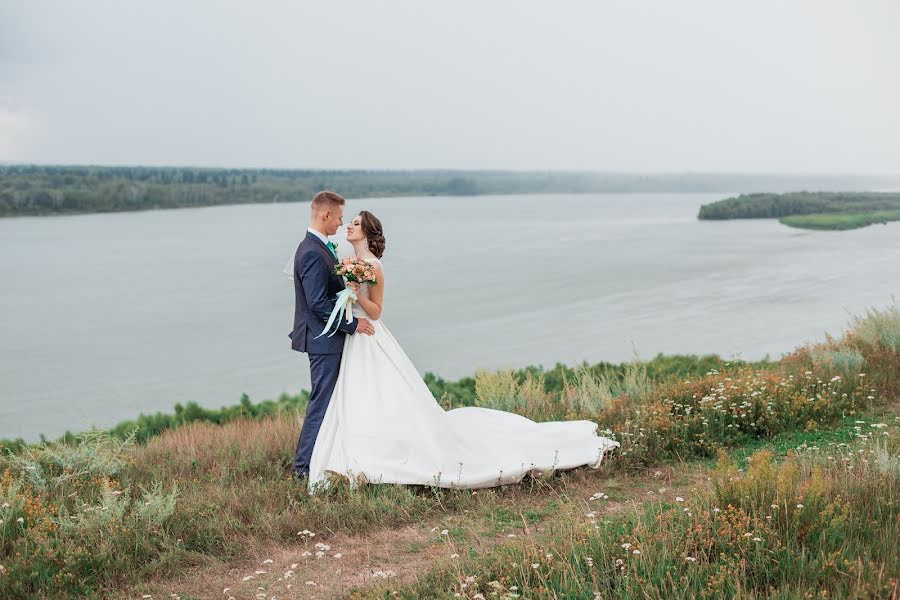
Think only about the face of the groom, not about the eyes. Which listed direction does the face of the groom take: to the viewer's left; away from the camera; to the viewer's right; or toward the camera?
to the viewer's right

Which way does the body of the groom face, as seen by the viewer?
to the viewer's right
